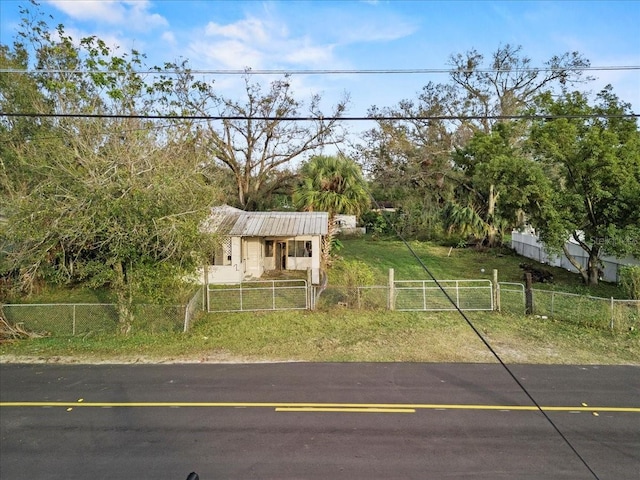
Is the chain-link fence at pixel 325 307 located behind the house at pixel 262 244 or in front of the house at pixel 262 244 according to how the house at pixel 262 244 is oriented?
in front

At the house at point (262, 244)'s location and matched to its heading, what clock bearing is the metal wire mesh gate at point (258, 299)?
The metal wire mesh gate is roughly at 12 o'clock from the house.

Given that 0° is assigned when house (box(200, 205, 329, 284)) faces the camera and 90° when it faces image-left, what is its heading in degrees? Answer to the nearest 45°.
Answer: approximately 0°

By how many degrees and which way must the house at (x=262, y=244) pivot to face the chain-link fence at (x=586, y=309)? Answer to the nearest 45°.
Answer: approximately 45° to its left

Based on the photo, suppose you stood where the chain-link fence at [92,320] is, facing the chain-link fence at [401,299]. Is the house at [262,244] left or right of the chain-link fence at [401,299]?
left

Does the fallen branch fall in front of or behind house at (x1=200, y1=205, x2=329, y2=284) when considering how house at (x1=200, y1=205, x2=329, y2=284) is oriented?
in front

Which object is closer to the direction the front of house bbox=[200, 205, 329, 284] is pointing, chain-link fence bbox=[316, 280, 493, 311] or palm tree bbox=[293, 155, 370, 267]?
the chain-link fence

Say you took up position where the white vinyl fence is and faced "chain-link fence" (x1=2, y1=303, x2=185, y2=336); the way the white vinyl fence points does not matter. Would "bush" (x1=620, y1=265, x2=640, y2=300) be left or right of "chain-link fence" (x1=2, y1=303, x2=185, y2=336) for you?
left

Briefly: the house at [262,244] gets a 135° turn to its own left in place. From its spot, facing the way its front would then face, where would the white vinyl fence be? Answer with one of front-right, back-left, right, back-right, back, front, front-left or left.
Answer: front-right
